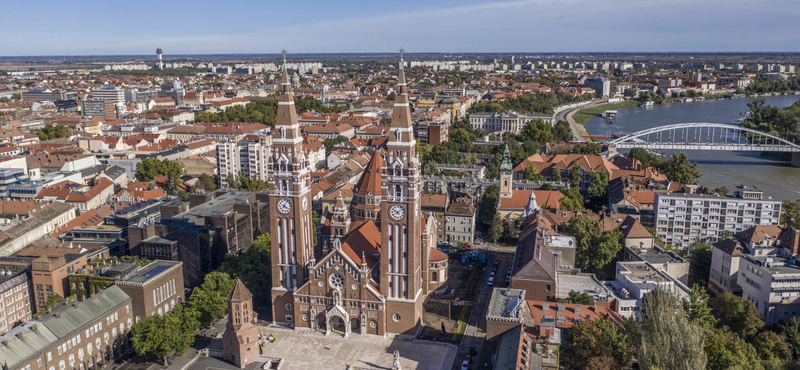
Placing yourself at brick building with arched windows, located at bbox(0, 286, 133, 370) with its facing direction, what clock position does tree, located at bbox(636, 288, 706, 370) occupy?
The tree is roughly at 12 o'clock from the brick building with arched windows.

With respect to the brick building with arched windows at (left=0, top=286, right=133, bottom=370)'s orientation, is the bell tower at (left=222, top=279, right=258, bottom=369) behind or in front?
in front

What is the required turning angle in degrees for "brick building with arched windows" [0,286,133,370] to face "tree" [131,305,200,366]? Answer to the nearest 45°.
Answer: approximately 45° to its left

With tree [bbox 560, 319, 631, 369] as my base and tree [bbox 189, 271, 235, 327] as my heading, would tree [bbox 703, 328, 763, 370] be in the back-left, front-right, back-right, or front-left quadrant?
back-right

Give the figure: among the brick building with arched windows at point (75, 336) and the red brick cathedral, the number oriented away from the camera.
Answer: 0

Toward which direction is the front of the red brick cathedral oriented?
toward the camera

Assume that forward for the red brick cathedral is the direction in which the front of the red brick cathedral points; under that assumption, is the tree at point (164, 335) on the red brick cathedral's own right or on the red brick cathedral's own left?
on the red brick cathedral's own right

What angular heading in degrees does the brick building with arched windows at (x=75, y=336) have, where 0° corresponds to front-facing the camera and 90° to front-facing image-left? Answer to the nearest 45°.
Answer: approximately 315°

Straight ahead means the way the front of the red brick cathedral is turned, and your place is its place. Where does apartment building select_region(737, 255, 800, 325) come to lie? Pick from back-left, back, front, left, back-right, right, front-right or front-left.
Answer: left

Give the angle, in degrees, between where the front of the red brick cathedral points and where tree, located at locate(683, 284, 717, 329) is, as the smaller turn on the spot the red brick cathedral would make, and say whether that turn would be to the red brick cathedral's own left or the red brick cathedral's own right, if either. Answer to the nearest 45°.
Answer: approximately 90° to the red brick cathedral's own left

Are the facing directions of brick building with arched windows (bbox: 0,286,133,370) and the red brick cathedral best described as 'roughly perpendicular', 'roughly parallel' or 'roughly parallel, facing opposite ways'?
roughly perpendicular

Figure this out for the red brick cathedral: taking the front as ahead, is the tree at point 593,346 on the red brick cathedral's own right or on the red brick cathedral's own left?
on the red brick cathedral's own left

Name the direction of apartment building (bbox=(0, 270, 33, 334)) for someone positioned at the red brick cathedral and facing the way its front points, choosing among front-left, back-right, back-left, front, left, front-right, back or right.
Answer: right

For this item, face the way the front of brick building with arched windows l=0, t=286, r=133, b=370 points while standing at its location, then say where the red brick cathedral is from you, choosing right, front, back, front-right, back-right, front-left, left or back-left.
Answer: front-left

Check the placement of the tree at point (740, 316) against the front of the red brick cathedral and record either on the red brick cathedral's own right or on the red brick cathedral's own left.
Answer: on the red brick cathedral's own left

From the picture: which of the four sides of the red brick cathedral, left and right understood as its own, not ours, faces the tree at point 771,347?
left

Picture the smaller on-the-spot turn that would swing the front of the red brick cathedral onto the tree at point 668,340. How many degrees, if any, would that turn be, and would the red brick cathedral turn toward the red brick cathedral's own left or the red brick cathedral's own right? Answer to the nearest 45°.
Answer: approximately 45° to the red brick cathedral's own left
